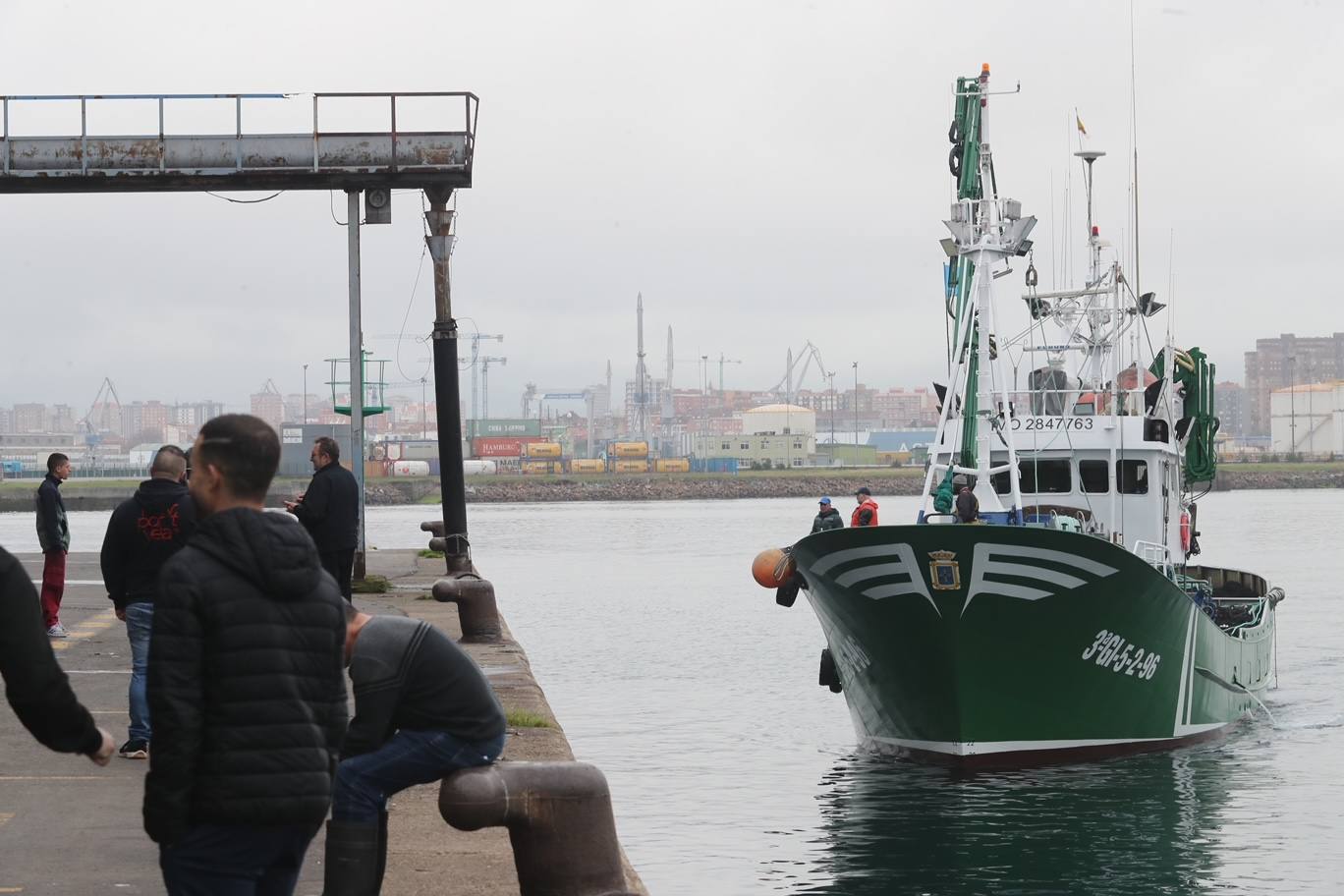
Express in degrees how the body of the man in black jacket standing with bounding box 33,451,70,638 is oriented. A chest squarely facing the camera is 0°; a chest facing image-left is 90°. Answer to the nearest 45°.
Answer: approximately 270°

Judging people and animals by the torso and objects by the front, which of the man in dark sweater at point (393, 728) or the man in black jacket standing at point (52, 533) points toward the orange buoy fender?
the man in black jacket standing

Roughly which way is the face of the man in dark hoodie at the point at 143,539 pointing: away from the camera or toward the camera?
away from the camera

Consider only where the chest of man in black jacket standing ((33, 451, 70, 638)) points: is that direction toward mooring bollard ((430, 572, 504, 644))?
yes

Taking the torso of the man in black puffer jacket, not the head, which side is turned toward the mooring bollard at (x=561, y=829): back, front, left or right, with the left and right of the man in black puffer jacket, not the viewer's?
right

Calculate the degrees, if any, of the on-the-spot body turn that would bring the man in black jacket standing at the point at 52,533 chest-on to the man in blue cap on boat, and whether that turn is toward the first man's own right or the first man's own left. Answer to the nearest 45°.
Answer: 0° — they already face them

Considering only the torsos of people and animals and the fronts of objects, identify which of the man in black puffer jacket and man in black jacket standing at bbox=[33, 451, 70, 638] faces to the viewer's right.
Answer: the man in black jacket standing

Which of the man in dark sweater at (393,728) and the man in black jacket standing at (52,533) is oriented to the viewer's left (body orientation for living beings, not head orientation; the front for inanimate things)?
the man in dark sweater

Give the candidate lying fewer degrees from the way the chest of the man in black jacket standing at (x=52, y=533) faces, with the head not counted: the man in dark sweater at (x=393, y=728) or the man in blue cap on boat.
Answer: the man in blue cap on boat

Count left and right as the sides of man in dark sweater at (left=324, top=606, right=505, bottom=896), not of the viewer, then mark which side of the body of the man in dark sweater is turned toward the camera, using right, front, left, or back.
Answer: left

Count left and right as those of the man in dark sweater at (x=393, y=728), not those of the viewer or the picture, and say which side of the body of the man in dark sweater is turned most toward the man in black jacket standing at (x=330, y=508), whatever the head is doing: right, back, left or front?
right

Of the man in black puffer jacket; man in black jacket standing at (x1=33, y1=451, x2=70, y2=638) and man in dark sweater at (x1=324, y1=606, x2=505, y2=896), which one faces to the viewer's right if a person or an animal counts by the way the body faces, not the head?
the man in black jacket standing
